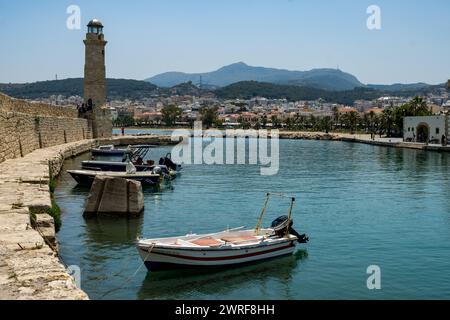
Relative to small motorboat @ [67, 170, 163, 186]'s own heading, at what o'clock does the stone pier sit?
The stone pier is roughly at 9 o'clock from the small motorboat.

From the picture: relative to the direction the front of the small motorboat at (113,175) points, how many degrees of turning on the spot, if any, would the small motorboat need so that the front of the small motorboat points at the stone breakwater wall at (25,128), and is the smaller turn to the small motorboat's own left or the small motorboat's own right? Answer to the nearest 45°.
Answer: approximately 45° to the small motorboat's own right

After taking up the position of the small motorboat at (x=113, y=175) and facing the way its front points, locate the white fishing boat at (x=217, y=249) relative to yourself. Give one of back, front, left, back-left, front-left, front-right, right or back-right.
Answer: left

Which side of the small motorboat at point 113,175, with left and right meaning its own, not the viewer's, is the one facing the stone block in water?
left

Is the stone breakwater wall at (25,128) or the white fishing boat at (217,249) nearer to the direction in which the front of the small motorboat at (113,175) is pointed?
the stone breakwater wall

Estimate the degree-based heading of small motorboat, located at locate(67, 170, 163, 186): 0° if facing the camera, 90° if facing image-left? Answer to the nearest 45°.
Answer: approximately 90°

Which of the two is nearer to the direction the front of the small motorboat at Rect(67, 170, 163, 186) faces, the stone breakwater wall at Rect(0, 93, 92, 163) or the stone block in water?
the stone breakwater wall
